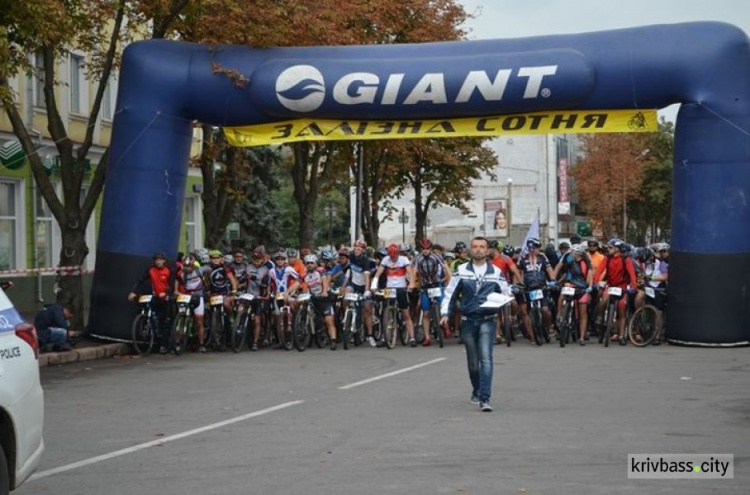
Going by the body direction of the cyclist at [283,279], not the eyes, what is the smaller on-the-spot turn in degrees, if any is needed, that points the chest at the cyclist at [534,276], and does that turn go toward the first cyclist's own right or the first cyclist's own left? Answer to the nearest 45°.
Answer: approximately 90° to the first cyclist's own left

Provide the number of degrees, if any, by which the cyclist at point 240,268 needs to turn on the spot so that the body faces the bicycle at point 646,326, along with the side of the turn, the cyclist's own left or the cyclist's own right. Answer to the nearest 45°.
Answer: approximately 90° to the cyclist's own left

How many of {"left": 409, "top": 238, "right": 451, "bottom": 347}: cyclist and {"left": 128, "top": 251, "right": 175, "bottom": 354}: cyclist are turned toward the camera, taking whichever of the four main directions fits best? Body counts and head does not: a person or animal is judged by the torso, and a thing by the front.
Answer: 2

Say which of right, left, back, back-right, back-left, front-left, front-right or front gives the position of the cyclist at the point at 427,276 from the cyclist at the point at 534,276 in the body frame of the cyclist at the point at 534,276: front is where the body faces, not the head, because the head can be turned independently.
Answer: right

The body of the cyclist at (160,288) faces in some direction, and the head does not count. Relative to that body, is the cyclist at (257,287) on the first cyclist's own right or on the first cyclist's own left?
on the first cyclist's own left

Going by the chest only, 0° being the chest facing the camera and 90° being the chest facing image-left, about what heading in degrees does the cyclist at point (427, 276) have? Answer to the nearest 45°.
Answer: approximately 0°

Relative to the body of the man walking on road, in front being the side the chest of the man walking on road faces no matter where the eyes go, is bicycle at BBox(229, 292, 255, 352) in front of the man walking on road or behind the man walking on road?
behind

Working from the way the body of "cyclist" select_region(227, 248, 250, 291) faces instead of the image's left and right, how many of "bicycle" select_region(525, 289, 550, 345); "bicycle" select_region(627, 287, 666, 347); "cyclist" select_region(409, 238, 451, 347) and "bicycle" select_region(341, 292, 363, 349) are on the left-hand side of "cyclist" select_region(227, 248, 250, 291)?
4

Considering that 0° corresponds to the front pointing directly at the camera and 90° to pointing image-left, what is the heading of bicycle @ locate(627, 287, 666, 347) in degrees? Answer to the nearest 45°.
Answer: approximately 45°

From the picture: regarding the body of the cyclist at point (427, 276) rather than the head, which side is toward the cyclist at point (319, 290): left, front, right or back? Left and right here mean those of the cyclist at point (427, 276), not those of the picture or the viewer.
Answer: right
